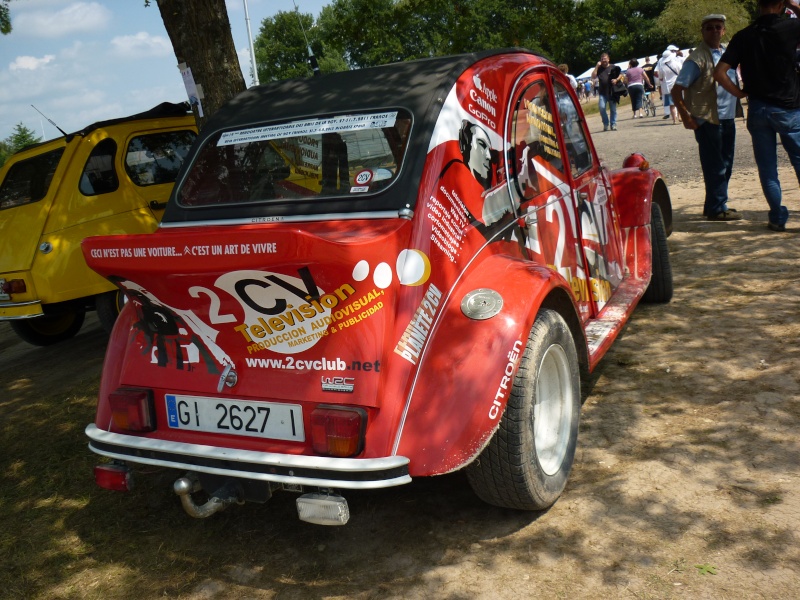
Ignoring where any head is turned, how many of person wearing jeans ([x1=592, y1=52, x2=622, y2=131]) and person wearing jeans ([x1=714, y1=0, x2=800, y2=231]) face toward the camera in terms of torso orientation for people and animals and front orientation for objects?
1

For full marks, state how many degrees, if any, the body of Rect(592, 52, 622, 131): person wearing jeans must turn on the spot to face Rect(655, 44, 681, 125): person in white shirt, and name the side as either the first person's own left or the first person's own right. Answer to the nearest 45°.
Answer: approximately 90° to the first person's own left

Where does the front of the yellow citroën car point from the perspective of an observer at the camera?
facing away from the viewer and to the right of the viewer

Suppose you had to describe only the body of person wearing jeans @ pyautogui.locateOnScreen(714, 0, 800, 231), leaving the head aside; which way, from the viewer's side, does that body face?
away from the camera

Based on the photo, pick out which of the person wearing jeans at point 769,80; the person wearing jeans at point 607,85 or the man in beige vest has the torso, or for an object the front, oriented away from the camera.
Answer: the person wearing jeans at point 769,80
